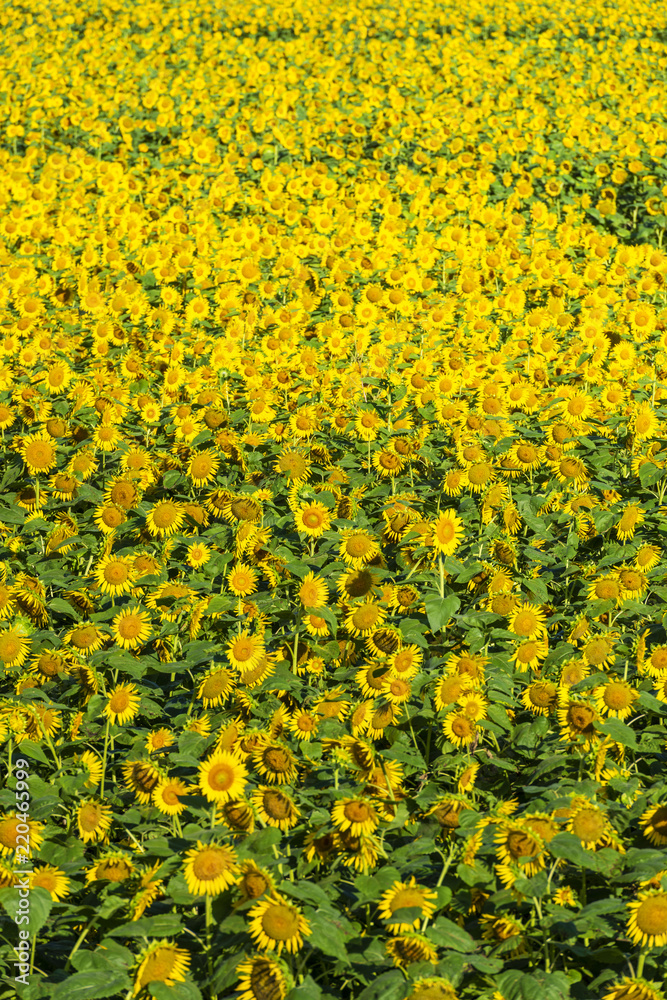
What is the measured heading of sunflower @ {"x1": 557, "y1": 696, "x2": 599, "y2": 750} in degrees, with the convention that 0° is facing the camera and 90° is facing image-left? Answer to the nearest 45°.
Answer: approximately 0°

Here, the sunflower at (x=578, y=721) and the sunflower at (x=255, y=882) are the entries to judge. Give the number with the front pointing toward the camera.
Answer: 2

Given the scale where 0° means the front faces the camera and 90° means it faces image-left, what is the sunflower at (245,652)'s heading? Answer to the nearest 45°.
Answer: approximately 0°

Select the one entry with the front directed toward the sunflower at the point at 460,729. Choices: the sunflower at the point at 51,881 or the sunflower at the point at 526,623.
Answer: the sunflower at the point at 526,623

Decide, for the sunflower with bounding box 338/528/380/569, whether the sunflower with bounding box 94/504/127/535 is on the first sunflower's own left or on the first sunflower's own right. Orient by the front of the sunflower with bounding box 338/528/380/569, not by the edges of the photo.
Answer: on the first sunflower's own right

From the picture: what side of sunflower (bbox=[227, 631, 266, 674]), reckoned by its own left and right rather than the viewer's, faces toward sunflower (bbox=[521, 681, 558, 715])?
left
